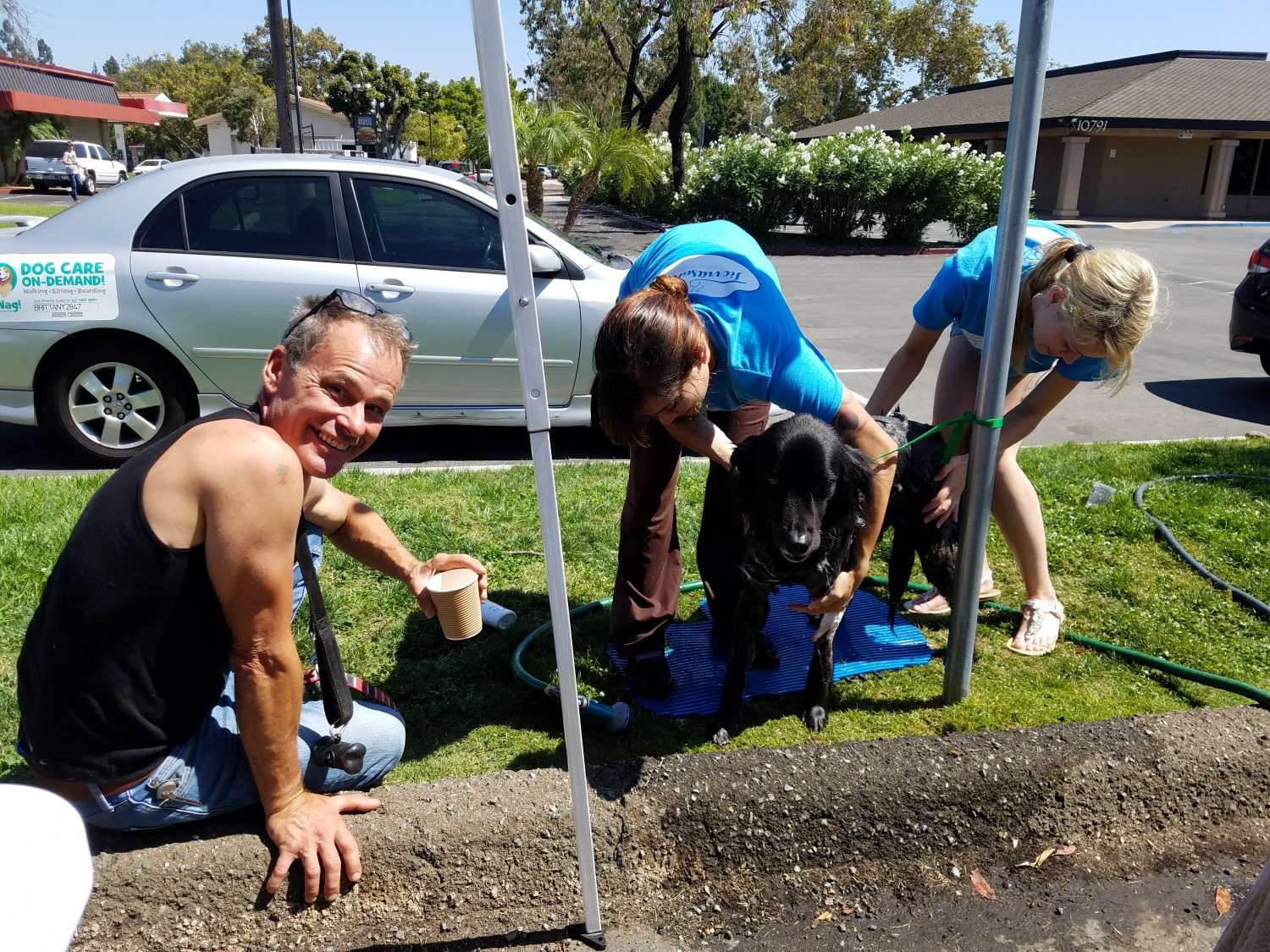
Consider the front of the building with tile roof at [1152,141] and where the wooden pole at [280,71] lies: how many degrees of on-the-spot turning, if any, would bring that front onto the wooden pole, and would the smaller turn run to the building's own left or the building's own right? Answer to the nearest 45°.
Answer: approximately 45° to the building's own right

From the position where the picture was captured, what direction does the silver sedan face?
facing to the right of the viewer

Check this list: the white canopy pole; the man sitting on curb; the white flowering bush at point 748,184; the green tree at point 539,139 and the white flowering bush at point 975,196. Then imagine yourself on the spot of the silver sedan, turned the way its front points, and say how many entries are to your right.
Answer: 2

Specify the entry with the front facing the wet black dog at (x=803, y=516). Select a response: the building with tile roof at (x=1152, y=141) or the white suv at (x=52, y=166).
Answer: the building with tile roof

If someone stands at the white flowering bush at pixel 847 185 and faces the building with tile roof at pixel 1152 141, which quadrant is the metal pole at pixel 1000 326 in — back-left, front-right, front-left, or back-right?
back-right

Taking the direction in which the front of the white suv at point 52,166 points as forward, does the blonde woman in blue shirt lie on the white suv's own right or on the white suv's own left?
on the white suv's own right

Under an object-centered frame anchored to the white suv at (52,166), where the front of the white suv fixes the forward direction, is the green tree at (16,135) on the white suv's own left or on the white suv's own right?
on the white suv's own left
